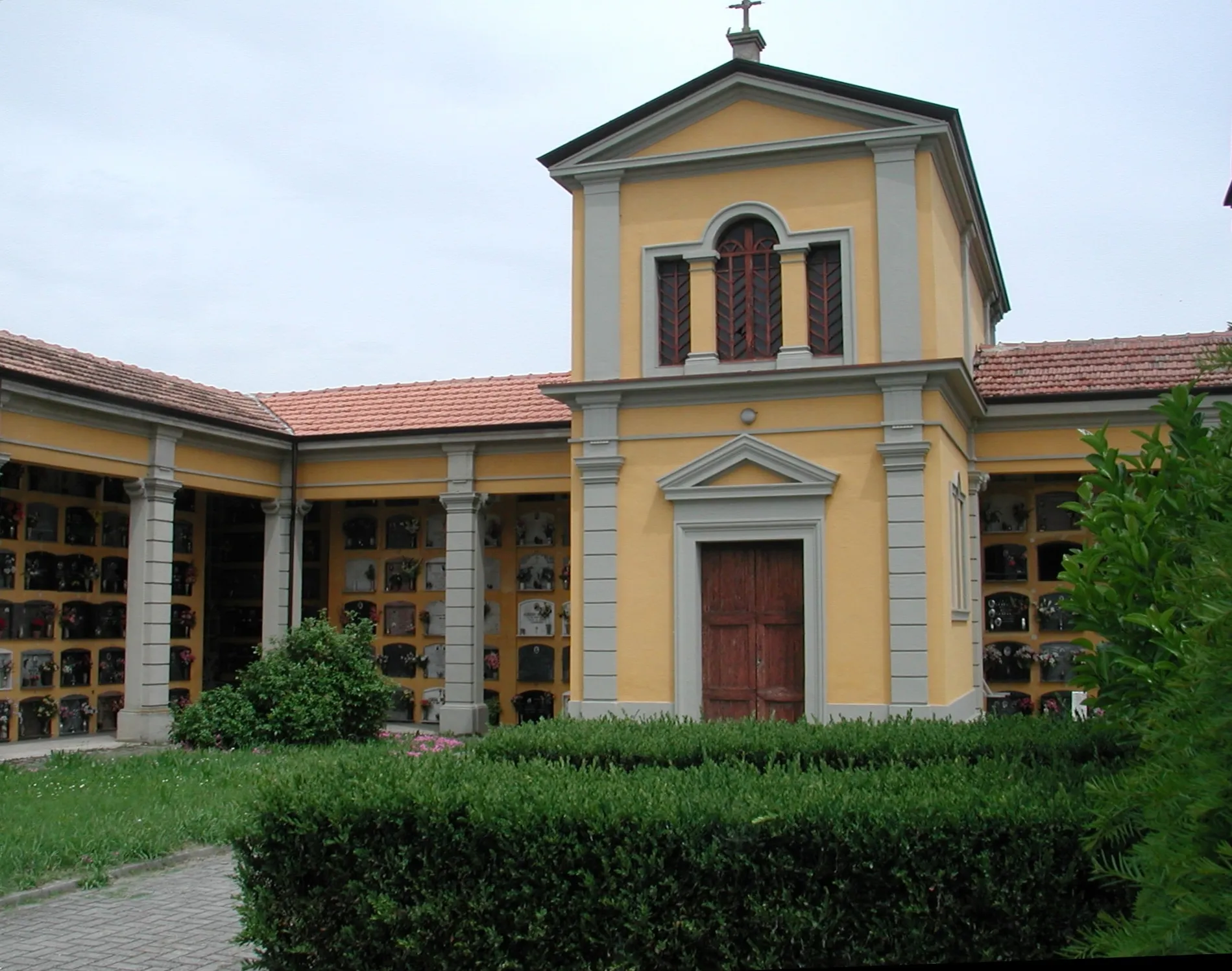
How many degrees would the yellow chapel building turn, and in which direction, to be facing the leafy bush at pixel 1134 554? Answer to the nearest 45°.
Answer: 0° — it already faces it

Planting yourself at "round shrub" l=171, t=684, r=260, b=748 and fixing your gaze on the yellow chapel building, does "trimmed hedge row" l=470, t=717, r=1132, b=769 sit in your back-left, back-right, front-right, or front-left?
front-right

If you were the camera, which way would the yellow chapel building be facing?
facing the viewer

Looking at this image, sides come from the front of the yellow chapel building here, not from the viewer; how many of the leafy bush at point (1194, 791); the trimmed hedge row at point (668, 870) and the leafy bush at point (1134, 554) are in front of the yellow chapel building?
3

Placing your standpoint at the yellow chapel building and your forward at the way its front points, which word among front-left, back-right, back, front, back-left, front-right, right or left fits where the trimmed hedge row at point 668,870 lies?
front

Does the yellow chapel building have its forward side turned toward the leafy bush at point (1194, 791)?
yes

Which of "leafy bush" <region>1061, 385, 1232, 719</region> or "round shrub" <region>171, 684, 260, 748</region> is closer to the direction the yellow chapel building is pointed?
the leafy bush

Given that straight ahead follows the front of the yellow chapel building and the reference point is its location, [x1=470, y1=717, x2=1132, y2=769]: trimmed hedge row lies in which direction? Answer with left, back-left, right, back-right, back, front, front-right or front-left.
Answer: front

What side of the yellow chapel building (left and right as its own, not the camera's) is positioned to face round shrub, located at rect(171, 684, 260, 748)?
right

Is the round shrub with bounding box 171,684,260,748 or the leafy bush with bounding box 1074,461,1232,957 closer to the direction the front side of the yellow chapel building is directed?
the leafy bush
